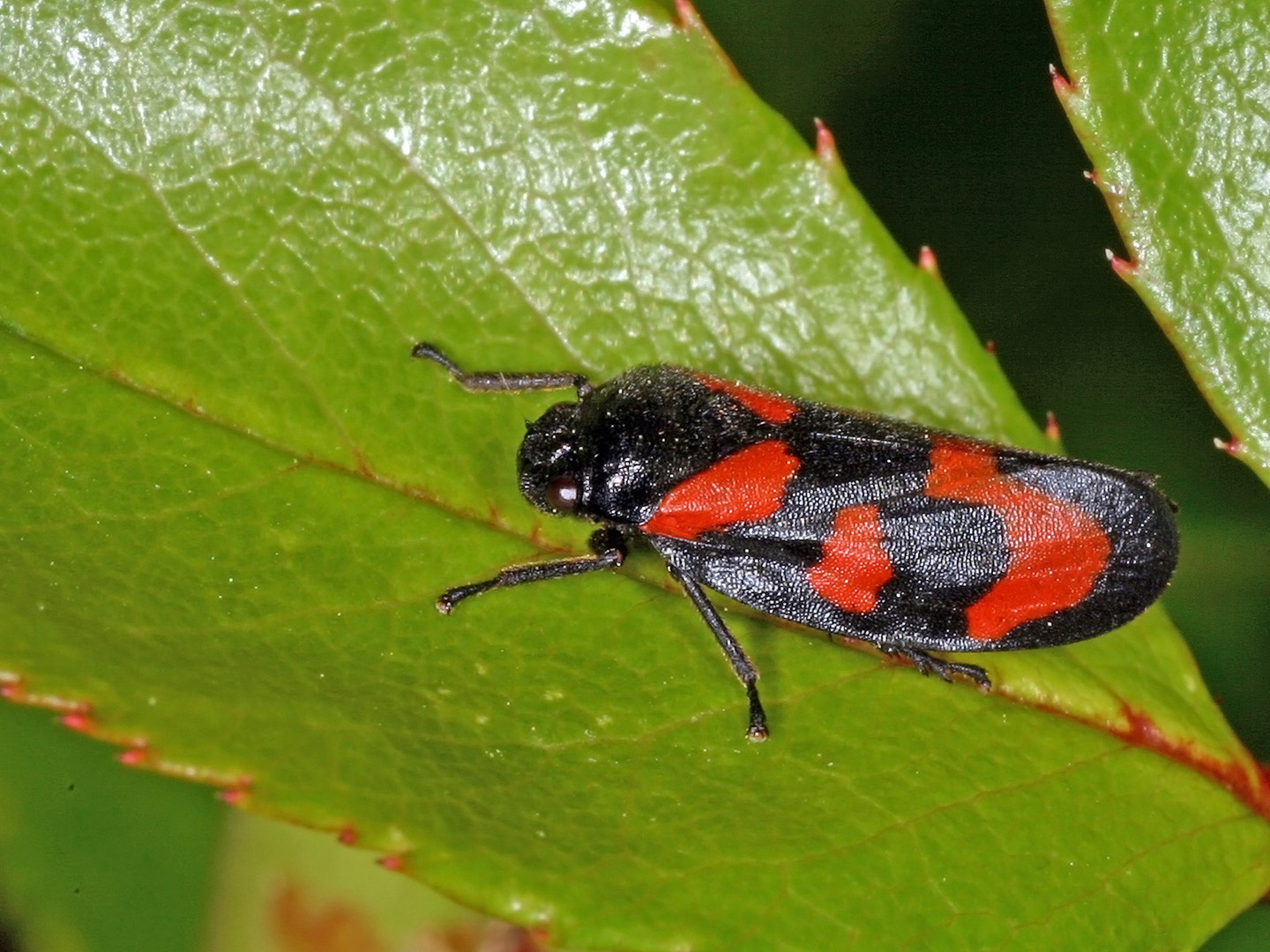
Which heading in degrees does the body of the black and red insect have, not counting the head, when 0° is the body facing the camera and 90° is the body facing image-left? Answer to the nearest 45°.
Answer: approximately 90°

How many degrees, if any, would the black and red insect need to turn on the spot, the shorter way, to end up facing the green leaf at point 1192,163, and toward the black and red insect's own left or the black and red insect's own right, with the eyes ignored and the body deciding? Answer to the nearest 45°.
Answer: approximately 180°
